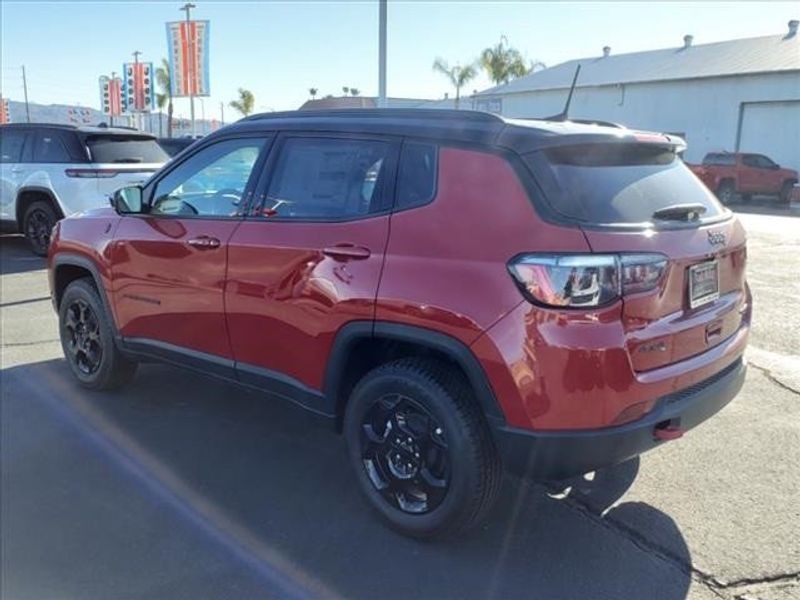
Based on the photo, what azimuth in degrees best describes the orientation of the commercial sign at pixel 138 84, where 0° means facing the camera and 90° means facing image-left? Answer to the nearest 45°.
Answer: approximately 0°

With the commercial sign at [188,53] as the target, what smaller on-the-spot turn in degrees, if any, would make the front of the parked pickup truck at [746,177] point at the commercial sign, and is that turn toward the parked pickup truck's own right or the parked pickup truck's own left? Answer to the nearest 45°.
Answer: approximately 135° to the parked pickup truck's own right

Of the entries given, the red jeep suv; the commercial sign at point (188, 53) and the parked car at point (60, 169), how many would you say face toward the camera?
1

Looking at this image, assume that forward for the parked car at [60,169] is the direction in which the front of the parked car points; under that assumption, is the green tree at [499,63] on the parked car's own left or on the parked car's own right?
on the parked car's own right

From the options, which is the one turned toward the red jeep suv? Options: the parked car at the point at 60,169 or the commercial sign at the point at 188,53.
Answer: the commercial sign

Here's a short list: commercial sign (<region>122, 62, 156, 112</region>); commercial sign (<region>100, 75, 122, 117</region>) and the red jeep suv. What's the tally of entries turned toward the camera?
2

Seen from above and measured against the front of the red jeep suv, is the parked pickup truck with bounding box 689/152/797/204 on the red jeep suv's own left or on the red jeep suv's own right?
on the red jeep suv's own right

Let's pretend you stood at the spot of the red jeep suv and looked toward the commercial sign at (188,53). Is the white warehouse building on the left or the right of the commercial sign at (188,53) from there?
right

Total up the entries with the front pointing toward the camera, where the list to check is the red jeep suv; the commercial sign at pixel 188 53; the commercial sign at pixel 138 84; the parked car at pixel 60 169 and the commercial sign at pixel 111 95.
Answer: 3

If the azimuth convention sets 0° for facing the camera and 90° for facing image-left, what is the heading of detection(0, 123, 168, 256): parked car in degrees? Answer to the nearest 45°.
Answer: approximately 135°
